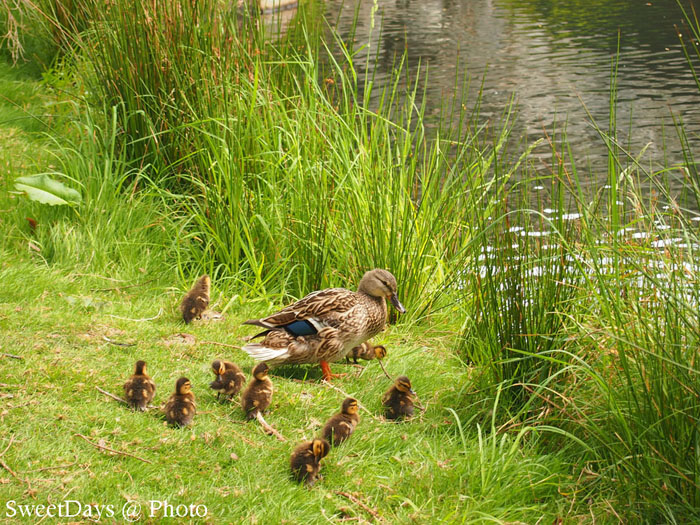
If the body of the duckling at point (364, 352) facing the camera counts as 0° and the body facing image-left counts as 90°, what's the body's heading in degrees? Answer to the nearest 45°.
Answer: approximately 270°

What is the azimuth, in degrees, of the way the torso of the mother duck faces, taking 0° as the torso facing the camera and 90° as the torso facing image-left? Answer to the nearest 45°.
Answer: approximately 270°

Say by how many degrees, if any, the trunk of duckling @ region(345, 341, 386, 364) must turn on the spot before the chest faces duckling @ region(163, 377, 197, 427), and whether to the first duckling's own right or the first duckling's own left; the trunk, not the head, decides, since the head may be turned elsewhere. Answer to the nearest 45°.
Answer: approximately 135° to the first duckling's own right

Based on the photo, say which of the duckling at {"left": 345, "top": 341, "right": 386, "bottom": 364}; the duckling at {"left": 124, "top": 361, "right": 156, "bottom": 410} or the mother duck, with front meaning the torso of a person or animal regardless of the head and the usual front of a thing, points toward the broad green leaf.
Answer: the duckling at {"left": 124, "top": 361, "right": 156, "bottom": 410}

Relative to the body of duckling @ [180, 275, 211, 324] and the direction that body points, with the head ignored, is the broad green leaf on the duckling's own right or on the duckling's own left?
on the duckling's own left

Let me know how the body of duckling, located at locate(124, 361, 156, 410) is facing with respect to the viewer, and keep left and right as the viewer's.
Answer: facing away from the viewer

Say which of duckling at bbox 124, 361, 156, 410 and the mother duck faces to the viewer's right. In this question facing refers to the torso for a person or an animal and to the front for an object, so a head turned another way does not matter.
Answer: the mother duck

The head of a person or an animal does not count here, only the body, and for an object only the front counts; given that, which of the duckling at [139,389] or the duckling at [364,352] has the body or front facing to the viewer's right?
the duckling at [364,352]

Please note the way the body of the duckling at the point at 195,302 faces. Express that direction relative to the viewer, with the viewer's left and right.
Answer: facing away from the viewer and to the right of the viewer

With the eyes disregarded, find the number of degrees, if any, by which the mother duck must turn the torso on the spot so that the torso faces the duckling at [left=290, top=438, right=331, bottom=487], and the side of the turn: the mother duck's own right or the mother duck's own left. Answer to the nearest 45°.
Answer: approximately 90° to the mother duck's own right
